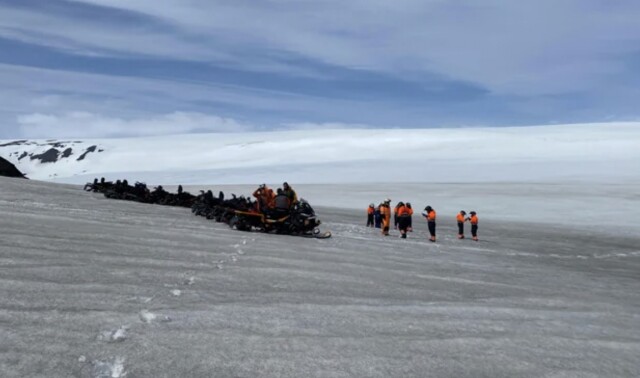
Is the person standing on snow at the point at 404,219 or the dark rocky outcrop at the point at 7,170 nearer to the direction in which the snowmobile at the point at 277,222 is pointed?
the person standing on snow

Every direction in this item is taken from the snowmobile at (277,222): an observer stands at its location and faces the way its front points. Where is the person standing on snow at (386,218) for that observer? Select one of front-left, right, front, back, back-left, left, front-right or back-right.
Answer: front-left

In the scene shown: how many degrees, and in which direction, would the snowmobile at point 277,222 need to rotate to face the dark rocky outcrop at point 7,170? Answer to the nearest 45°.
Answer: approximately 135° to its left

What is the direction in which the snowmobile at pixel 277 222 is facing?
to the viewer's right

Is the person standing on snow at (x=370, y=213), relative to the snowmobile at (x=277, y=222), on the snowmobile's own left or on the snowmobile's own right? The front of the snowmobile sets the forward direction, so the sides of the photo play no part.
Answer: on the snowmobile's own left

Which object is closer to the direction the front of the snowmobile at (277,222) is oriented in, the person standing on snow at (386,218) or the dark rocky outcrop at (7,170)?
the person standing on snow

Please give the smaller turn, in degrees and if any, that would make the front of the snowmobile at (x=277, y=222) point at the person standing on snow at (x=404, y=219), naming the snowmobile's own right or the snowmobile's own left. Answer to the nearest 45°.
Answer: approximately 45° to the snowmobile's own left
